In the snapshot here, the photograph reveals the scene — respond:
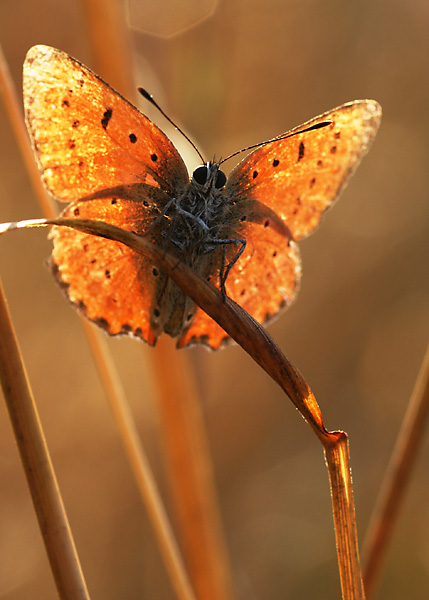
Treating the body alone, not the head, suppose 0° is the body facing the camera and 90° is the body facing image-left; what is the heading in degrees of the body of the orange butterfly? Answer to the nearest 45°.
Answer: approximately 0°
